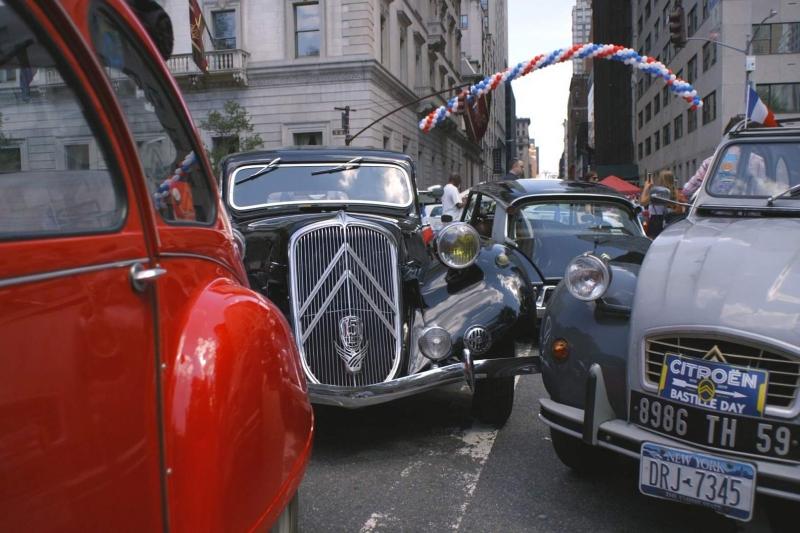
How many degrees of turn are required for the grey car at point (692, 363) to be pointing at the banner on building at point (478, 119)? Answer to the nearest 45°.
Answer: approximately 135° to its right

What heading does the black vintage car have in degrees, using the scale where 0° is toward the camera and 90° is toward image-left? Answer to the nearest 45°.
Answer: approximately 0°

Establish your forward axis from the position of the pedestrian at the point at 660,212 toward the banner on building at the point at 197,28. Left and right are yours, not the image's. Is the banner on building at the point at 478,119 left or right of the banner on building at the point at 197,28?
right

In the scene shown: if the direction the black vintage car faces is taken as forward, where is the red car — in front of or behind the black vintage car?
in front

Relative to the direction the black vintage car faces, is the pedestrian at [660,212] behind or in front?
behind

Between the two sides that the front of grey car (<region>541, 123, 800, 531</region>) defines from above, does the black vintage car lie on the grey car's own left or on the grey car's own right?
on the grey car's own right

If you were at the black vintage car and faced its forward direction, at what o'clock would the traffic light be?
The traffic light is roughly at 7 o'clock from the black vintage car.

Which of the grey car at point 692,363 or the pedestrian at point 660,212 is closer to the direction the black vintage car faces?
the grey car

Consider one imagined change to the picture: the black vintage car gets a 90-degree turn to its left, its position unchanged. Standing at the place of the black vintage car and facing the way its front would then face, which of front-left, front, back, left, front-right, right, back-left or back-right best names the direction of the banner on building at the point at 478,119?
left

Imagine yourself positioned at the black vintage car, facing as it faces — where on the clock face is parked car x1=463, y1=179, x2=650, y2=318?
The parked car is roughly at 7 o'clock from the black vintage car.
